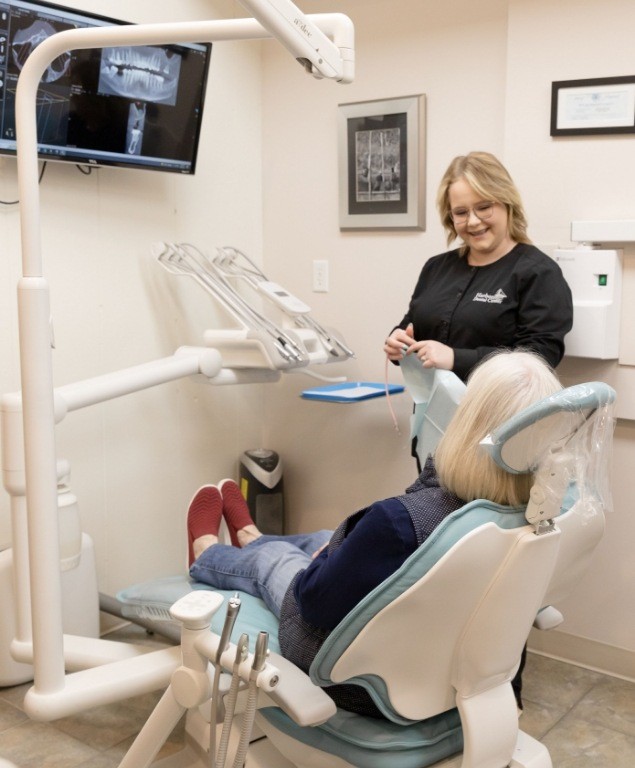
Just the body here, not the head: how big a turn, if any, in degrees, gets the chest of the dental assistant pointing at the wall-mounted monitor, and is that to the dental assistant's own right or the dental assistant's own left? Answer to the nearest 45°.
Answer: approximately 45° to the dental assistant's own right

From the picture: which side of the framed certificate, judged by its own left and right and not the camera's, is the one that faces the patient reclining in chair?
front

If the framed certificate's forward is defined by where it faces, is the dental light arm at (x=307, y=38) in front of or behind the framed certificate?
in front

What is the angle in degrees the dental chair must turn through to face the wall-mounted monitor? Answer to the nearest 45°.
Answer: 0° — it already faces it

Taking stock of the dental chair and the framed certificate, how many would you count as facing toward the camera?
1

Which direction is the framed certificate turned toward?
toward the camera

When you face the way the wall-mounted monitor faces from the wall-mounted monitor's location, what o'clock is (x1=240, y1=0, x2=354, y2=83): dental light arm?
The dental light arm is roughly at 1 o'clock from the wall-mounted monitor.

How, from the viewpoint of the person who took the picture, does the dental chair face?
facing away from the viewer and to the left of the viewer

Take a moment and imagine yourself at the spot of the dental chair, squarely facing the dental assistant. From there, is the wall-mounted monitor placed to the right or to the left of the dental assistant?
left

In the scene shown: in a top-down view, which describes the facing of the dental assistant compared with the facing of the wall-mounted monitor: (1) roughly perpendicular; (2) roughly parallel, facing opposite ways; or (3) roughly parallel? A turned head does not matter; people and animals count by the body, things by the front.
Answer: roughly perpendicular

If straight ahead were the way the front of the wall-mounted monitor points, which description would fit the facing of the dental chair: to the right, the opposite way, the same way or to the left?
the opposite way

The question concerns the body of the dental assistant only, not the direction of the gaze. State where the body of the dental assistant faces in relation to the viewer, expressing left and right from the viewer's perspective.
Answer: facing the viewer and to the left of the viewer

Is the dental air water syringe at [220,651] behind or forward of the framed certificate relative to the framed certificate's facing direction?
forward

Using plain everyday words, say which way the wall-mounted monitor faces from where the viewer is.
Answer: facing the viewer and to the right of the viewer

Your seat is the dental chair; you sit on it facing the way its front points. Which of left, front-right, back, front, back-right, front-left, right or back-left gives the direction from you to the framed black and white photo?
front-right
